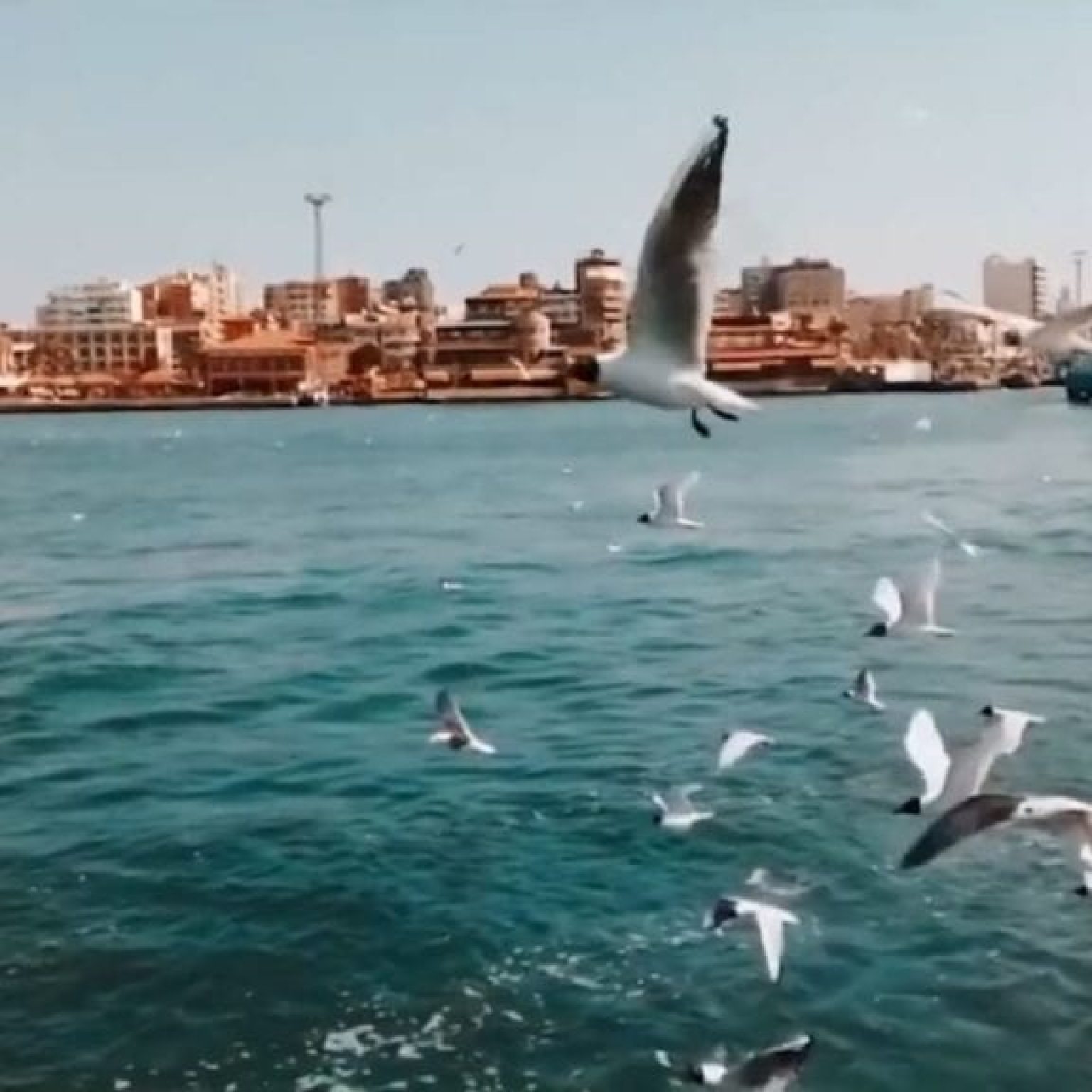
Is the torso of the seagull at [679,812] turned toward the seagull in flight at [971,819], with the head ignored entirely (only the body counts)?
no

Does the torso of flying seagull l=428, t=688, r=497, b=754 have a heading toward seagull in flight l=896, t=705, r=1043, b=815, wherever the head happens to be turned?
no

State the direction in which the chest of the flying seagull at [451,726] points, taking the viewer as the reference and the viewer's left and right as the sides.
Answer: facing to the left of the viewer

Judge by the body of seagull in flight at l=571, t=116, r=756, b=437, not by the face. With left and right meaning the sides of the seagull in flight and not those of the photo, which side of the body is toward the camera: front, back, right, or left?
left

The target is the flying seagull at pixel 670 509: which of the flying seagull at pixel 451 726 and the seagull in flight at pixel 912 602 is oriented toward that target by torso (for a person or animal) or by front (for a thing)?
the seagull in flight

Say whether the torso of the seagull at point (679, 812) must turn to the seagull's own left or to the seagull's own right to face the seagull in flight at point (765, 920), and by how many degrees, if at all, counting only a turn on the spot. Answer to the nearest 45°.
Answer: approximately 90° to the seagull's own left

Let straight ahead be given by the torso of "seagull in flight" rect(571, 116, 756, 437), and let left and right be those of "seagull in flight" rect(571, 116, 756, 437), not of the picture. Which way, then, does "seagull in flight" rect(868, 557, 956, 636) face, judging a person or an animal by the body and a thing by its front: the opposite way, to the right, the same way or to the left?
the same way

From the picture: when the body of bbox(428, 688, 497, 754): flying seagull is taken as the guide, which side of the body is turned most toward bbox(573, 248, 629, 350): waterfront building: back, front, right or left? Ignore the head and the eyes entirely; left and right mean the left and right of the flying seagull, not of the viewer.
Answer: right

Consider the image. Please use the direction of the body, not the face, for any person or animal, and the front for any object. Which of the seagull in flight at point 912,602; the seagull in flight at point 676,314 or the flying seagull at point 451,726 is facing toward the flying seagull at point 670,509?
the seagull in flight at point 912,602

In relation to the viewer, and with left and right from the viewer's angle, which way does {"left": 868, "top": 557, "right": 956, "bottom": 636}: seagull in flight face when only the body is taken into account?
facing to the left of the viewer

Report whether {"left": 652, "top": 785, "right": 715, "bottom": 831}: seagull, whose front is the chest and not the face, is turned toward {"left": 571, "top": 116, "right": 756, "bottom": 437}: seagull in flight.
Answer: no

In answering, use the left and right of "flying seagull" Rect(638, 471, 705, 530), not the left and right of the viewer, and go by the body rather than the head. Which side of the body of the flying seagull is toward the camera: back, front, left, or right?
left

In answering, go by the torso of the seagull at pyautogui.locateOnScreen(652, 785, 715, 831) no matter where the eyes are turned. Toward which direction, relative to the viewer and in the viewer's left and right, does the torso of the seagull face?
facing to the left of the viewer

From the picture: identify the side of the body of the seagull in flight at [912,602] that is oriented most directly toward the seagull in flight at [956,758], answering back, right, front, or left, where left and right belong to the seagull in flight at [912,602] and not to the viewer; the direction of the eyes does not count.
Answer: left

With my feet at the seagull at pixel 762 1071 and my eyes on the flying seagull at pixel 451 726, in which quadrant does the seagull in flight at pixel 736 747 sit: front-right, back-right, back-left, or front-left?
front-right
